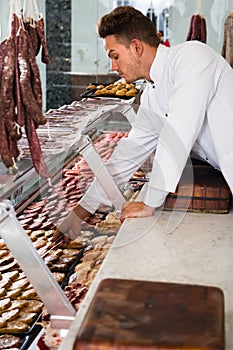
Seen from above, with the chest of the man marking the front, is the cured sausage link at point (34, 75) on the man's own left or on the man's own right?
on the man's own left

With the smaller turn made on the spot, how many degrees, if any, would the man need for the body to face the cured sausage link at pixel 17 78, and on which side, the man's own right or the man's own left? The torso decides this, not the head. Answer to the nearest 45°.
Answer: approximately 45° to the man's own left

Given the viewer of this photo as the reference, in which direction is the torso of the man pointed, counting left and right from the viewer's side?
facing to the left of the viewer

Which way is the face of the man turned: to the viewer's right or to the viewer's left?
to the viewer's left

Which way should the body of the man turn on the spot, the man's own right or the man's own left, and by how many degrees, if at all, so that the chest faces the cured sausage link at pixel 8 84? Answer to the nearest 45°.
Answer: approximately 45° to the man's own left
